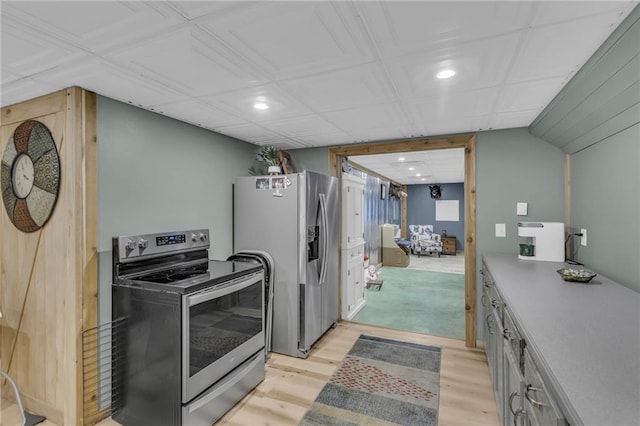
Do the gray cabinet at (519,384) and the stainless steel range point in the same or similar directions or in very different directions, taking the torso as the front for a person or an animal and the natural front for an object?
very different directions

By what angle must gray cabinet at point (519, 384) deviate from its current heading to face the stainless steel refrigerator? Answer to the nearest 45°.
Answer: approximately 45° to its right

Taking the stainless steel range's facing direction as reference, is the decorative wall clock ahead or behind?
behind

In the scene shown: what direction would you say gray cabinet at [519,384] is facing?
to the viewer's left

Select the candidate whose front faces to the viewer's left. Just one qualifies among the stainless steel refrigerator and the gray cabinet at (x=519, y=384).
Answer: the gray cabinet

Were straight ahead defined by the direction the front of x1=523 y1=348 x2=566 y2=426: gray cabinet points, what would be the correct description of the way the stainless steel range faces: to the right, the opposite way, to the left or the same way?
the opposite way

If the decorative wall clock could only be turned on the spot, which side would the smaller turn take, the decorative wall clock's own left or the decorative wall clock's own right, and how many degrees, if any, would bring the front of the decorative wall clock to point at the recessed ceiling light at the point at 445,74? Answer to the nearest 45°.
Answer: approximately 90° to the decorative wall clock's own left

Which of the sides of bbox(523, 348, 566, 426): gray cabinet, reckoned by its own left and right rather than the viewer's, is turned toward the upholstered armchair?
right

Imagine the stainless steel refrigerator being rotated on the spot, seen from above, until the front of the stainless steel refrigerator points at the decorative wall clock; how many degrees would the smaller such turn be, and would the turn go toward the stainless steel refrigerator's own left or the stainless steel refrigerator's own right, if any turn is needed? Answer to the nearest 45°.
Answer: approximately 135° to the stainless steel refrigerator's own right

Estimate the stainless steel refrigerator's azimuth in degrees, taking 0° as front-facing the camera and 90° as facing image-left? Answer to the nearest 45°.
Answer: approximately 315°

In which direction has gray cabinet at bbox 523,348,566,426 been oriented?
to the viewer's left
